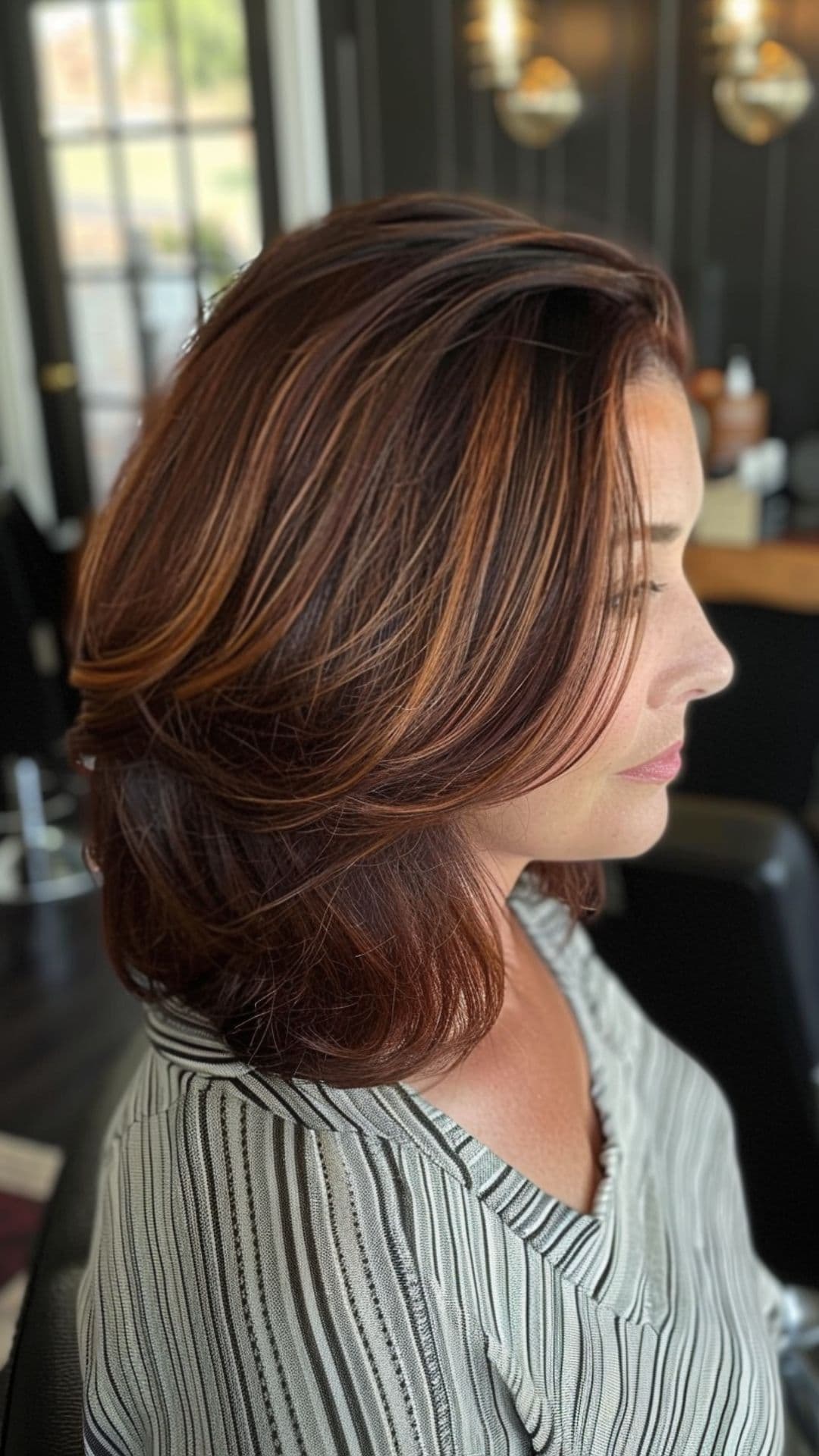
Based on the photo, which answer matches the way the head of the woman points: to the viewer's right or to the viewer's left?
to the viewer's right

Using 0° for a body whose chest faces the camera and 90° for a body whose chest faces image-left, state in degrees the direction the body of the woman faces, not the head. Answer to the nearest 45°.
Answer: approximately 315°
